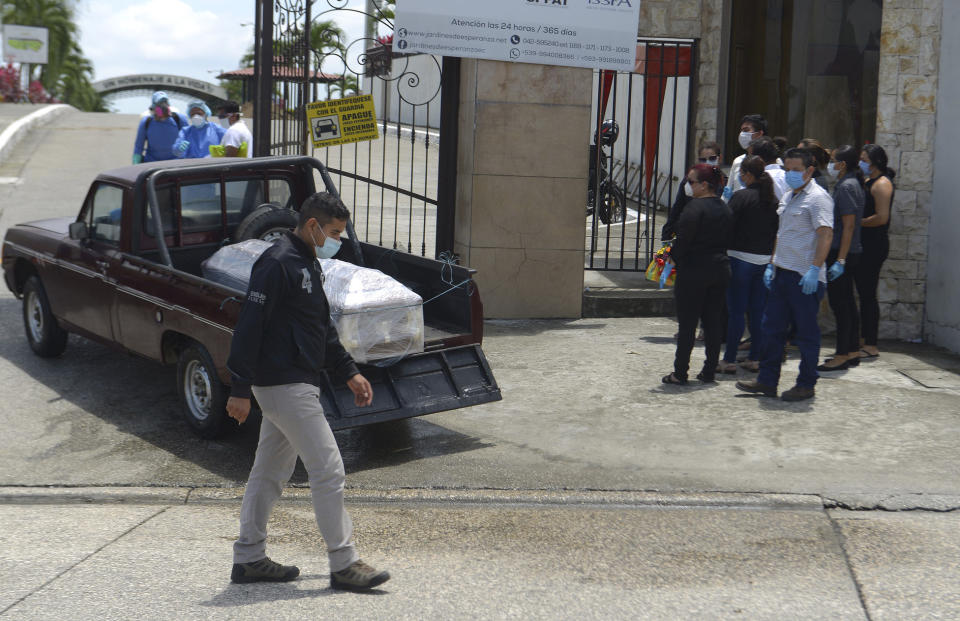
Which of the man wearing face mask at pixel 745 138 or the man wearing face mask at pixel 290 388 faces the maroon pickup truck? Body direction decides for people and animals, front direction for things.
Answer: the man wearing face mask at pixel 745 138

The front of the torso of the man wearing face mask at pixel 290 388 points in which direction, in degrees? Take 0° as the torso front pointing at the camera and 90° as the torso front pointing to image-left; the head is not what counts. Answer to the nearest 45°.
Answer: approximately 270°

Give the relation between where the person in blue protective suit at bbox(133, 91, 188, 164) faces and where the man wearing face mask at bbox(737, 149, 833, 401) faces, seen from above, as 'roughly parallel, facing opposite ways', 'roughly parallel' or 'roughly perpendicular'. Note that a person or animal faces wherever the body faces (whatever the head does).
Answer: roughly perpendicular

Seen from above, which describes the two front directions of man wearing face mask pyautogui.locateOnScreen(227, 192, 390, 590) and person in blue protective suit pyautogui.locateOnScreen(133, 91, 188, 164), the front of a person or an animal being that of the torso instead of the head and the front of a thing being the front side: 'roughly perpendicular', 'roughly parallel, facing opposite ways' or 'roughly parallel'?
roughly perpendicular

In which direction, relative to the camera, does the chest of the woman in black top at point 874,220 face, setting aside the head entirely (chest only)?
to the viewer's left

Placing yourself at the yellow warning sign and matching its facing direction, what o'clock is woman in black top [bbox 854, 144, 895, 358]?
The woman in black top is roughly at 10 o'clock from the yellow warning sign.

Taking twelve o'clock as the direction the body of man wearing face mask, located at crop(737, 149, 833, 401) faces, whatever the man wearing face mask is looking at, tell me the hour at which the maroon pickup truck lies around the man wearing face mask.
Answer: The maroon pickup truck is roughly at 1 o'clock from the man wearing face mask.

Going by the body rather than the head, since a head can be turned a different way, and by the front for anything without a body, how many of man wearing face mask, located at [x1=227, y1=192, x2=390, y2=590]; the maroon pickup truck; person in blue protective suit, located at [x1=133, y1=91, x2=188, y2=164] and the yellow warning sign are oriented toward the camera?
2
